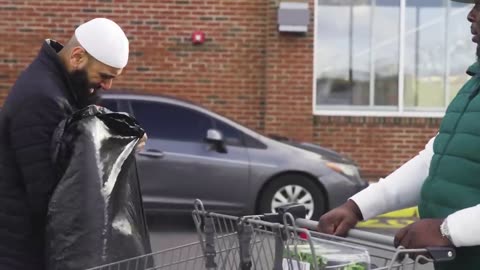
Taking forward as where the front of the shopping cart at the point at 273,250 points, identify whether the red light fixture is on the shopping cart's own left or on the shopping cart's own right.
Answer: on the shopping cart's own right

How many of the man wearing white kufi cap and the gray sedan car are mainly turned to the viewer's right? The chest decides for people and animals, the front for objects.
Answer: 2

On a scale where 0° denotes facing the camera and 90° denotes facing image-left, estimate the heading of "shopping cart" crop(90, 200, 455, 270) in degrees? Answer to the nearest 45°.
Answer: approximately 45°

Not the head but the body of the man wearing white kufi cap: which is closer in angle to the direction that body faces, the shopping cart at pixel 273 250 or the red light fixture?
the shopping cart

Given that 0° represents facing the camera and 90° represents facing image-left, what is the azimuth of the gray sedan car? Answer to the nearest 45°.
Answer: approximately 270°

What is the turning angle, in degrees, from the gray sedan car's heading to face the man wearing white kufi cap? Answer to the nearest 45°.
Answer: approximately 90° to its right

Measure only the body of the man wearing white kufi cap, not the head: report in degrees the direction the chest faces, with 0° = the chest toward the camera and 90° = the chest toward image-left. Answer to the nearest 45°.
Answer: approximately 270°

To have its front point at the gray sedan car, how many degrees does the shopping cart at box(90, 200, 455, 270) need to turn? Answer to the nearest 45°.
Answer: approximately 135° to its right

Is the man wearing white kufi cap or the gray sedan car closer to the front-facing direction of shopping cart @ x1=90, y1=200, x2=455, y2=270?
the man wearing white kufi cap

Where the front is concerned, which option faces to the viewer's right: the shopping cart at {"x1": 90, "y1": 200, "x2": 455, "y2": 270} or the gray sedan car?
the gray sedan car

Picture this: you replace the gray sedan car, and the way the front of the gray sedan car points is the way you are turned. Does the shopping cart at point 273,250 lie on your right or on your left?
on your right
